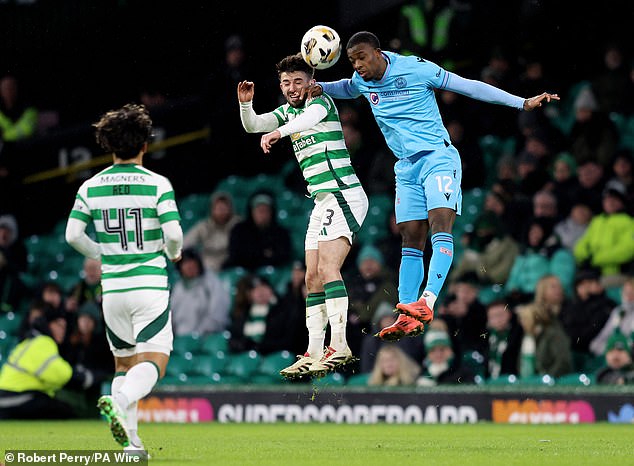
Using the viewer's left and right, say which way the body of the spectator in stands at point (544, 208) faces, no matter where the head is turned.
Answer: facing the viewer

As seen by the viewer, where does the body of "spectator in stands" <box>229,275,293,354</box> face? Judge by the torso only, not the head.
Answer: toward the camera

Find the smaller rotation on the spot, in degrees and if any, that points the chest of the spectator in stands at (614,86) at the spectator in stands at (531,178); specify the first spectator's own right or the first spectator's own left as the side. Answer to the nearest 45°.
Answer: approximately 45° to the first spectator's own right

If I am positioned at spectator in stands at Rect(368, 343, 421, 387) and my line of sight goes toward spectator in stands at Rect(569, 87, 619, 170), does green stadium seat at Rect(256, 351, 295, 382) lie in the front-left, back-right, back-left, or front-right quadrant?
back-left

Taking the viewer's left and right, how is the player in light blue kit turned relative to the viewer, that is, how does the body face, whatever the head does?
facing the viewer and to the left of the viewer

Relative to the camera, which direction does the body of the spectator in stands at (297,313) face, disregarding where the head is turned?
toward the camera

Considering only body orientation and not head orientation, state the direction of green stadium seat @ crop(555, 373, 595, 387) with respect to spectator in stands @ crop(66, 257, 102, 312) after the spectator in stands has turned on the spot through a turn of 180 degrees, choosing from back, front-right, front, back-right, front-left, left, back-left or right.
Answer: back-right

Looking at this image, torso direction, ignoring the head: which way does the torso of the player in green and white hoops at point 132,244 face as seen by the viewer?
away from the camera

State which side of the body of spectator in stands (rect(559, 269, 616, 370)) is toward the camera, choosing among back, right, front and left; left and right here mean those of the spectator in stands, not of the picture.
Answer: front

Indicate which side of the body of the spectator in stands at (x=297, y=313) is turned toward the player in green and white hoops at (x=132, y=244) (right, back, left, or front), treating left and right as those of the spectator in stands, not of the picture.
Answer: front

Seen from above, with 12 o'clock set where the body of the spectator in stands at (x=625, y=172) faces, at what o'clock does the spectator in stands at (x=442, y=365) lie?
the spectator in stands at (x=442, y=365) is roughly at 2 o'clock from the spectator in stands at (x=625, y=172).

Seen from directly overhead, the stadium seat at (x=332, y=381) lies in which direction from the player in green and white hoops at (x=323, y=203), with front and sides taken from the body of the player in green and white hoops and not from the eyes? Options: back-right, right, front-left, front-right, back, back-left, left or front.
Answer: back-right
